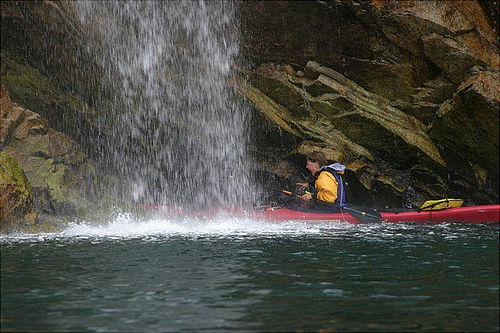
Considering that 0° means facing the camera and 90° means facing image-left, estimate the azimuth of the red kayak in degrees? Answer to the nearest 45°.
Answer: approximately 90°

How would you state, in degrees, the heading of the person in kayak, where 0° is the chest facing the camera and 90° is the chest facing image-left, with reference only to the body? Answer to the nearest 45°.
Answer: approximately 90°
